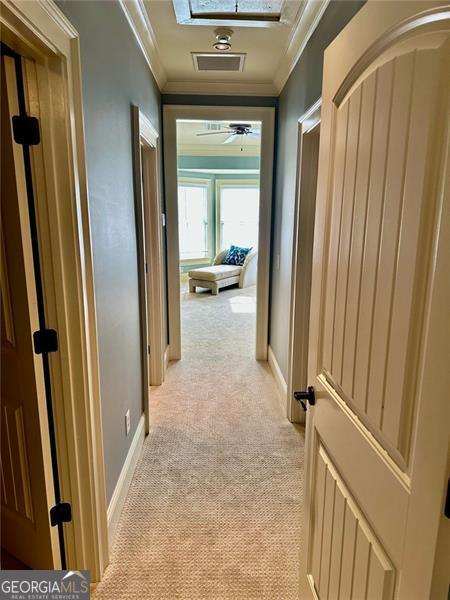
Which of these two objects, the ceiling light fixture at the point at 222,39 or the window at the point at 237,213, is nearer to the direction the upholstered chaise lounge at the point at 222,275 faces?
the ceiling light fixture

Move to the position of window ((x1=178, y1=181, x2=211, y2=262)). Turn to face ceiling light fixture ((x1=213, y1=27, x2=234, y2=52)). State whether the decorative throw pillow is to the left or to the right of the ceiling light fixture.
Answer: left

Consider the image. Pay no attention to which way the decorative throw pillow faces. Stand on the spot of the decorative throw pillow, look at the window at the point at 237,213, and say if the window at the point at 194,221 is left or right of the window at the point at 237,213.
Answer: left

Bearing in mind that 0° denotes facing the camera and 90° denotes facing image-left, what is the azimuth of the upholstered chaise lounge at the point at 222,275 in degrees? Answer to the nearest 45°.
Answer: approximately 45°

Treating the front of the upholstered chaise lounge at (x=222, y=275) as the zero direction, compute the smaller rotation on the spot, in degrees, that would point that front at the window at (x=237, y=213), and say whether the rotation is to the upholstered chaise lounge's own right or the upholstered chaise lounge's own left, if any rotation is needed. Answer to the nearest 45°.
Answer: approximately 135° to the upholstered chaise lounge's own right

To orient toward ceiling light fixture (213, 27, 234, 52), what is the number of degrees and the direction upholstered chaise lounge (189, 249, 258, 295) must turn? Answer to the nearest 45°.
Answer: approximately 45° to its left

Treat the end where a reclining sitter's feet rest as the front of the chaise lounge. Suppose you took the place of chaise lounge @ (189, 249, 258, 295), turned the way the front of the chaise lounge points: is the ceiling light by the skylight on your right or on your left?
on your left

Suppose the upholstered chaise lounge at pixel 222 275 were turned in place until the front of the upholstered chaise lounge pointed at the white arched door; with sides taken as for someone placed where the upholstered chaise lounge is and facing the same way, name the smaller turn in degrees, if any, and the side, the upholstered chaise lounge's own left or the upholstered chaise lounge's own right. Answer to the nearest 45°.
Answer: approximately 45° to the upholstered chaise lounge's own left
